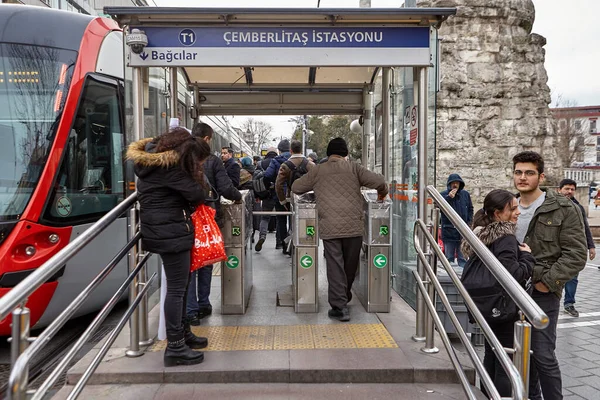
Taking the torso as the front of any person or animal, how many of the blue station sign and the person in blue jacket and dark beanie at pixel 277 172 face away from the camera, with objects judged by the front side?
1

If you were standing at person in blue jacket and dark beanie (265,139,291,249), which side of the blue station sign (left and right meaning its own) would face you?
back

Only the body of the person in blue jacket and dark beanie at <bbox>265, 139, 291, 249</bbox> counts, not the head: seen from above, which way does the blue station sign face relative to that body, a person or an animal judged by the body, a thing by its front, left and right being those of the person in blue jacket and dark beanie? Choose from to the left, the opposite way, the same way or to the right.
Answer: the opposite way

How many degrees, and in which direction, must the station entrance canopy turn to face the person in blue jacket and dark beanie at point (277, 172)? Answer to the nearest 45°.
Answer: approximately 180°

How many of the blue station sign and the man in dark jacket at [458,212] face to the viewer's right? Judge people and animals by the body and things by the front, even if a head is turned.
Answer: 0

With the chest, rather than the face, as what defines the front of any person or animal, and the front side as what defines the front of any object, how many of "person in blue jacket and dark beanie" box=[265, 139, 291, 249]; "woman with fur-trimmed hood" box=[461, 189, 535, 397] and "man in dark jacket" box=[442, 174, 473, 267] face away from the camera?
1

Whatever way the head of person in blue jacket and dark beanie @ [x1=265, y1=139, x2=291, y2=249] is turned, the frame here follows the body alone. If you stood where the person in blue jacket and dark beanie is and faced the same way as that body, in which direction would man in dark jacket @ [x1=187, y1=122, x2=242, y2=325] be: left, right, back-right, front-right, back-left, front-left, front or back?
back

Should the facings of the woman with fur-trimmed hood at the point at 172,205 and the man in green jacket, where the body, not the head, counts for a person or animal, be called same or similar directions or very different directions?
very different directions
